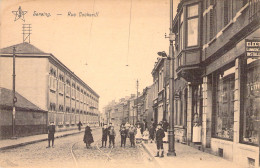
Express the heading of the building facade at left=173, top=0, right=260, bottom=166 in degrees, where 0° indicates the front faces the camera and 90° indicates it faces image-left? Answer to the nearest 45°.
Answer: approximately 45°
